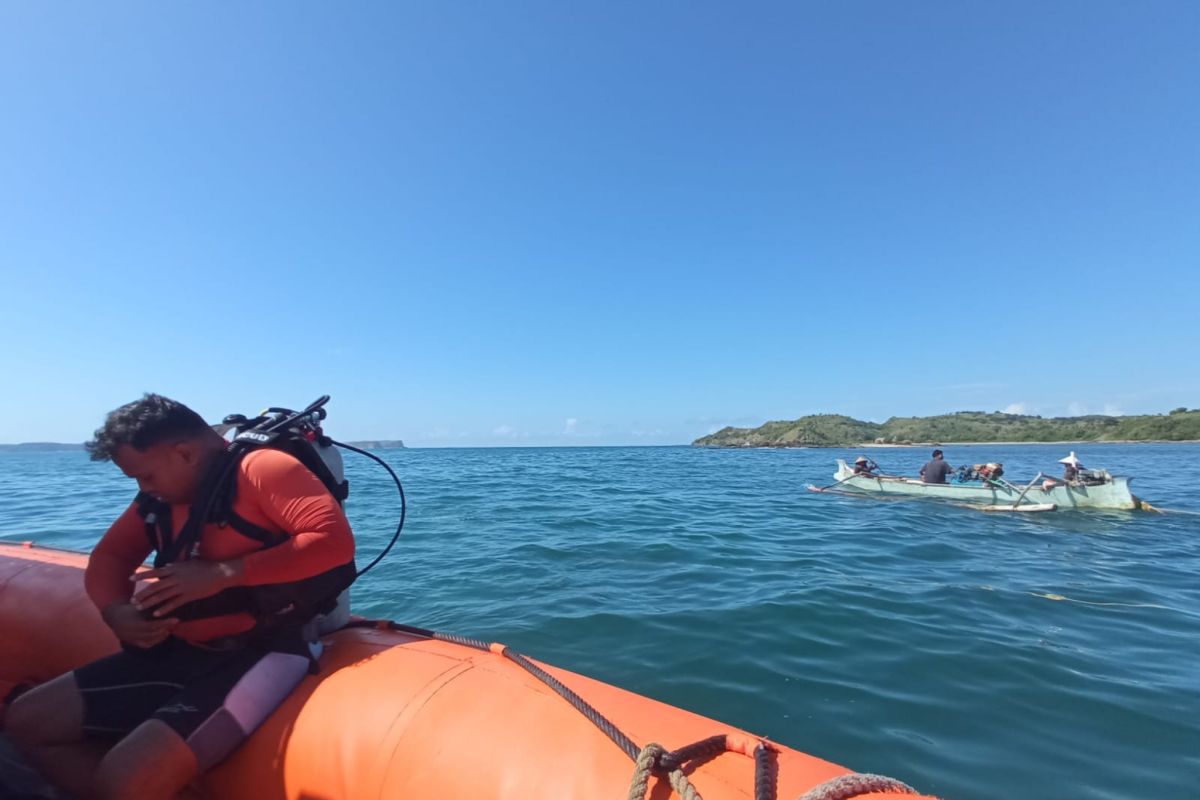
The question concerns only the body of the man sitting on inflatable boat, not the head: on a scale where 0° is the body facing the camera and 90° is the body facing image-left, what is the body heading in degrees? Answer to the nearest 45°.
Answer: approximately 45°

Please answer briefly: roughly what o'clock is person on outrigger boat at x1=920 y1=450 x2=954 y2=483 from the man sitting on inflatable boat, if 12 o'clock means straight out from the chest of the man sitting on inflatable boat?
The person on outrigger boat is roughly at 7 o'clock from the man sitting on inflatable boat.
